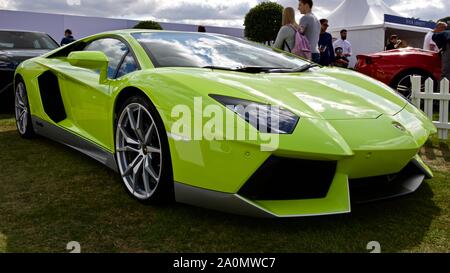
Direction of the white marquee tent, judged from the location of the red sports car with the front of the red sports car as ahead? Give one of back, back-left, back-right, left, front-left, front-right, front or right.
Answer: back-left

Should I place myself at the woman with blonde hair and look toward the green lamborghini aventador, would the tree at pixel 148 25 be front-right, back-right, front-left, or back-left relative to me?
back-right

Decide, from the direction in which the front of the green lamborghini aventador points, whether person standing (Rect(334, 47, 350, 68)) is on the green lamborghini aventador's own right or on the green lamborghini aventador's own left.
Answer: on the green lamborghini aventador's own left

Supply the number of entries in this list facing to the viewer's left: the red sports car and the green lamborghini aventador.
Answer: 0

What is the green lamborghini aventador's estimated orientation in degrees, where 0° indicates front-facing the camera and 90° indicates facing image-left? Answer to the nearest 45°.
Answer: approximately 315°

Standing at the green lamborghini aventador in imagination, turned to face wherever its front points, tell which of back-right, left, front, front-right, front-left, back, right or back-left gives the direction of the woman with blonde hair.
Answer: back-left
